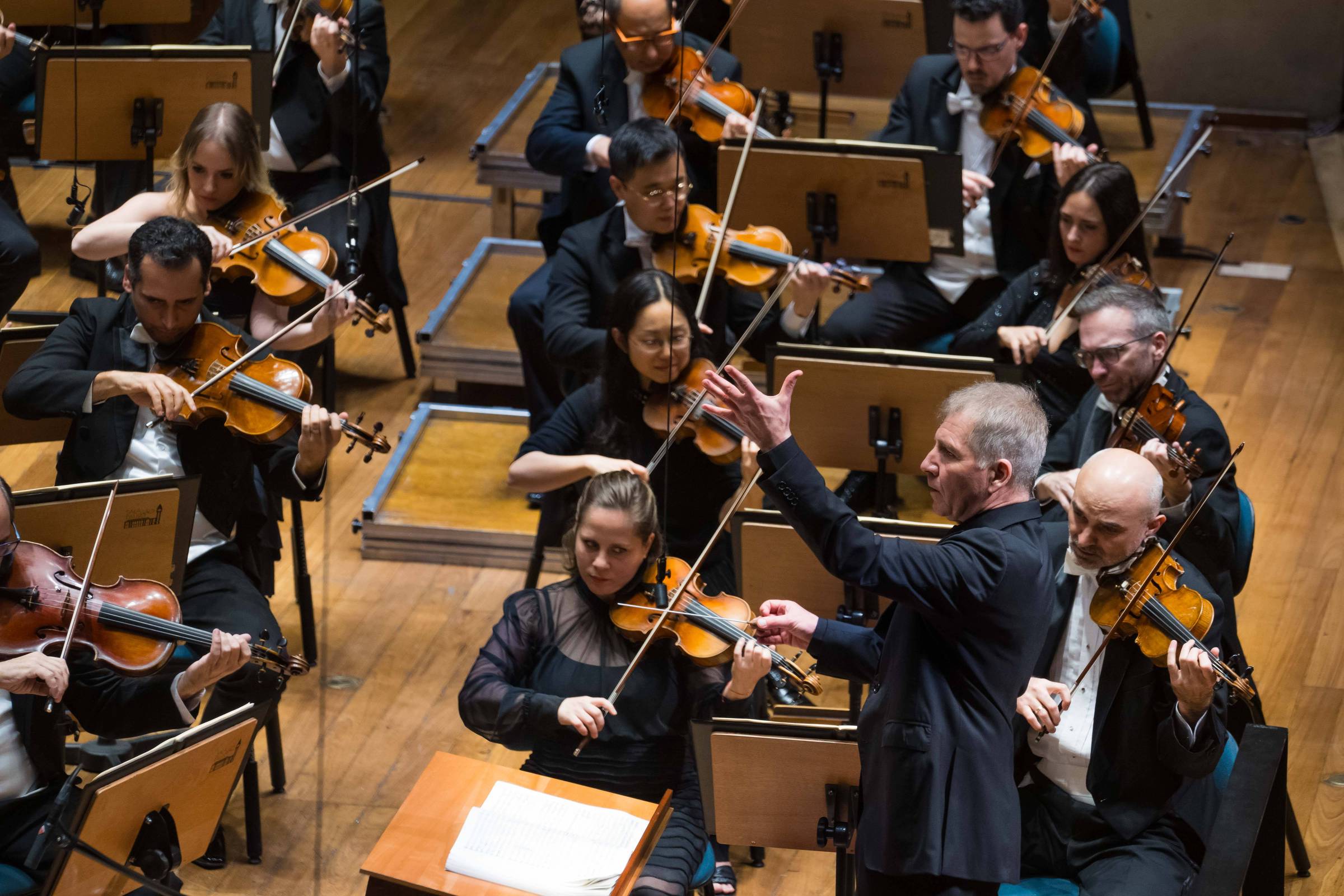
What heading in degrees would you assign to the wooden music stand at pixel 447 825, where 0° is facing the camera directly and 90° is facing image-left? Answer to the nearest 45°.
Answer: approximately 270°

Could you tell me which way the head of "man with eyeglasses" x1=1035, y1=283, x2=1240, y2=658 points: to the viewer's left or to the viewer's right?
to the viewer's left

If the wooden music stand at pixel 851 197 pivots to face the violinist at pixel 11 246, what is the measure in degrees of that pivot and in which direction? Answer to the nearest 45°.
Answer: approximately 90° to its left

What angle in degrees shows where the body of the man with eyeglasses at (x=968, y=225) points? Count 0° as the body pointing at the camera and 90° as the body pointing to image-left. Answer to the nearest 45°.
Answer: approximately 45°

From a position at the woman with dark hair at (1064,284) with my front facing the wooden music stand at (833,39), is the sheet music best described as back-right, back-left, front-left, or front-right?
back-left

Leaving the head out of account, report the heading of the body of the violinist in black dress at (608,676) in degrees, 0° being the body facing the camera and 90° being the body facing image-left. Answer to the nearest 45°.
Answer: approximately 0°

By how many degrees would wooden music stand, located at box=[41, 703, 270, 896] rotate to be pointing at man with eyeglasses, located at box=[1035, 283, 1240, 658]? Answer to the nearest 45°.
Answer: approximately 135° to its right

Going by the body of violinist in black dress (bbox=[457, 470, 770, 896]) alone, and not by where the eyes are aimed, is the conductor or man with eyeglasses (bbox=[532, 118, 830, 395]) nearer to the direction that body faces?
the conductor

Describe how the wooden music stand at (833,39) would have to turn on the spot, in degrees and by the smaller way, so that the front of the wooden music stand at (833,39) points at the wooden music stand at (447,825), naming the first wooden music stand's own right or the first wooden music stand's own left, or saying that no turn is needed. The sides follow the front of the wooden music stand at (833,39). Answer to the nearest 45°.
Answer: approximately 180°

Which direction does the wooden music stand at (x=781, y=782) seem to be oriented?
away from the camera

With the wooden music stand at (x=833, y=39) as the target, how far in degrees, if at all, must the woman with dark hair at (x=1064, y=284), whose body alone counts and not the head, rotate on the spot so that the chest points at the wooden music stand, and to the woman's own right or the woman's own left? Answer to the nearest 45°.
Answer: approximately 90° to the woman's own right

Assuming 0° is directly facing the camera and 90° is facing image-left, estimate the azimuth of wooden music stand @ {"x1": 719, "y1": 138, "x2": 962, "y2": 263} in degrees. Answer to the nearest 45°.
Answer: approximately 180°

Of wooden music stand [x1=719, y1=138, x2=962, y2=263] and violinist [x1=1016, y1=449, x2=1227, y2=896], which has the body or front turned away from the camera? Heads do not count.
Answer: the wooden music stand

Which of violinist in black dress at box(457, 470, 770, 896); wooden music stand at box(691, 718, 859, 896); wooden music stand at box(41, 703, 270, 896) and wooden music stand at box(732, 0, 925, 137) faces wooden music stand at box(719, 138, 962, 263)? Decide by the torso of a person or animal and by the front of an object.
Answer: wooden music stand at box(691, 718, 859, 896)
